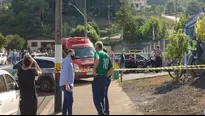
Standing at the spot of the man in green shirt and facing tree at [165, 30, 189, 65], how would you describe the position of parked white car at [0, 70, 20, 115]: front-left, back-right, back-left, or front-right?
back-left

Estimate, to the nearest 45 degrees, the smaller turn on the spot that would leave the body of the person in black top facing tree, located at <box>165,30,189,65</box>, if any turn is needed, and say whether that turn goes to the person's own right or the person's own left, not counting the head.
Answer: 0° — they already face it

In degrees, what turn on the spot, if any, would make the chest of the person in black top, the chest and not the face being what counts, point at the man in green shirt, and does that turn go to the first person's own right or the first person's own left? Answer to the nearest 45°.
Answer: approximately 45° to the first person's own right

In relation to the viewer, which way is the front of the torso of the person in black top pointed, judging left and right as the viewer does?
facing away from the viewer and to the right of the viewer

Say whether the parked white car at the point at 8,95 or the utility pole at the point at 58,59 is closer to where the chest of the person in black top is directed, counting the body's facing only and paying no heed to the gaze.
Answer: the utility pole
